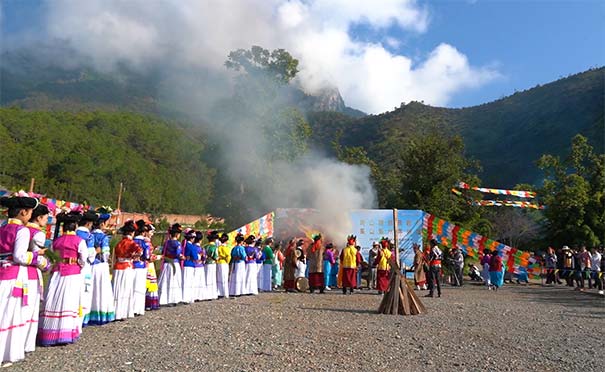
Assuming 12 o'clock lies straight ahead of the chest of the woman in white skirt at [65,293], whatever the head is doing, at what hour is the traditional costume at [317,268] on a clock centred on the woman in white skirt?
The traditional costume is roughly at 12 o'clock from the woman in white skirt.

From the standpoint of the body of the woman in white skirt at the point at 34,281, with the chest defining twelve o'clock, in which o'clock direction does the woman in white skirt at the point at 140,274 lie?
the woman in white skirt at the point at 140,274 is roughly at 10 o'clock from the woman in white skirt at the point at 34,281.

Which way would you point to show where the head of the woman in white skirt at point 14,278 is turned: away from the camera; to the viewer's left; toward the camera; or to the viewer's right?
to the viewer's right

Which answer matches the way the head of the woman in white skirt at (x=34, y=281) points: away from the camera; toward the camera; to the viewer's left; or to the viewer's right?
to the viewer's right

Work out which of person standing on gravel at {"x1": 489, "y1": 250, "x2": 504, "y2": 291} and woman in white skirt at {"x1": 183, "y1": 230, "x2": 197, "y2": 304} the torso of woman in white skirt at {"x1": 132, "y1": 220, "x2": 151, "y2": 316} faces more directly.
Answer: the person standing on gravel

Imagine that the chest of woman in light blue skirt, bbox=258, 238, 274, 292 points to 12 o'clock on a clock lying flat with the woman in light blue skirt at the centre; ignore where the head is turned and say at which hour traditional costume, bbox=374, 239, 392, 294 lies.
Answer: The traditional costume is roughly at 1 o'clock from the woman in light blue skirt.

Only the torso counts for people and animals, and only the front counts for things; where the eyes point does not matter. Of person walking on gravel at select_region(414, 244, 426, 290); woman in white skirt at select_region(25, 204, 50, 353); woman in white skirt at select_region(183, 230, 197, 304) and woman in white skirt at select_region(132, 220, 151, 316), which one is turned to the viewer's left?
the person walking on gravel

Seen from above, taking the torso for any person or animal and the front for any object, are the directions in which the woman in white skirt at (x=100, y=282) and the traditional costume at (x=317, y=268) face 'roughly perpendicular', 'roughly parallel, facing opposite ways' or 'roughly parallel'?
roughly perpendicular

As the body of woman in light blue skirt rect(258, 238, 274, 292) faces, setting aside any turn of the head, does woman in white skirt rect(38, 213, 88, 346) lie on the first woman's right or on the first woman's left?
on the first woman's right

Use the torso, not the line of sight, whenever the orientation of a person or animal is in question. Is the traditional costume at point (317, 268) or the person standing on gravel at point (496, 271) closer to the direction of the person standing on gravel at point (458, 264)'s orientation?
the traditional costume
